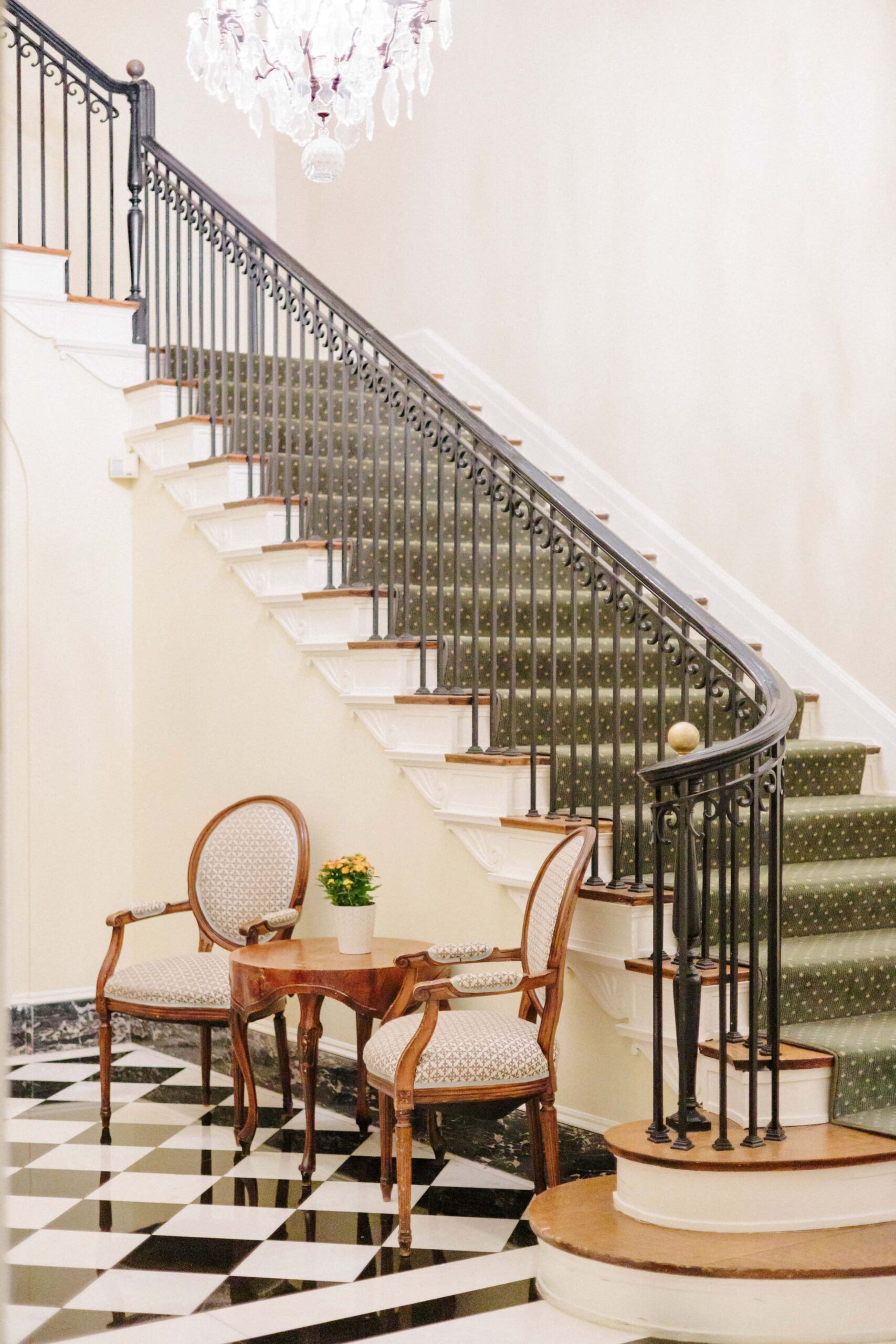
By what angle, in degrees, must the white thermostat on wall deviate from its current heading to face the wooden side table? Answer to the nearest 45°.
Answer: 0° — it already faces it

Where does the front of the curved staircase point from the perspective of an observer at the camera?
facing the viewer and to the right of the viewer

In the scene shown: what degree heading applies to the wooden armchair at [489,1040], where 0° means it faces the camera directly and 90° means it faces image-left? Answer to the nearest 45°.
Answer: approximately 90°

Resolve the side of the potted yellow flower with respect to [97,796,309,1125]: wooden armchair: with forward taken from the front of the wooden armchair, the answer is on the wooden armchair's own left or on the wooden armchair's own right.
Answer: on the wooden armchair's own left

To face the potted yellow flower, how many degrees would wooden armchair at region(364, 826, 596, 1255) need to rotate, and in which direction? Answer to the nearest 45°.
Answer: approximately 45° to its right

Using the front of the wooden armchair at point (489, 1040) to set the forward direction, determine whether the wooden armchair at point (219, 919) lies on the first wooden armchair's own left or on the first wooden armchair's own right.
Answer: on the first wooden armchair's own right

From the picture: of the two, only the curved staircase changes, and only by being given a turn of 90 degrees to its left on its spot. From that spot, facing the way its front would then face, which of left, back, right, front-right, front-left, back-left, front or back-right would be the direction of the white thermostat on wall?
left

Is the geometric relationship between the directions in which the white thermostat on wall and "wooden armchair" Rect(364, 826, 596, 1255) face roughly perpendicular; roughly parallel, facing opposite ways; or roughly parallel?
roughly perpendicular

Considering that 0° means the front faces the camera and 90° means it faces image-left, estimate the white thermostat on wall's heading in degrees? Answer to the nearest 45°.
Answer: approximately 0°

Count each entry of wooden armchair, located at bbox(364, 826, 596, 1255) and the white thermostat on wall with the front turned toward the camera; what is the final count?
1
